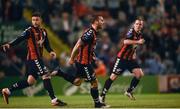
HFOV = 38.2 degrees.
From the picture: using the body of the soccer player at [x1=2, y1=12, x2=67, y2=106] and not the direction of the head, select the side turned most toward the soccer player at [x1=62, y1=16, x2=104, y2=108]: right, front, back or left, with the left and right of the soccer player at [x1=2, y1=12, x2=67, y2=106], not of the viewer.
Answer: front

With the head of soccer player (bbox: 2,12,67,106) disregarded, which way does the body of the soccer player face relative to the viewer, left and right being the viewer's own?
facing the viewer and to the right of the viewer
